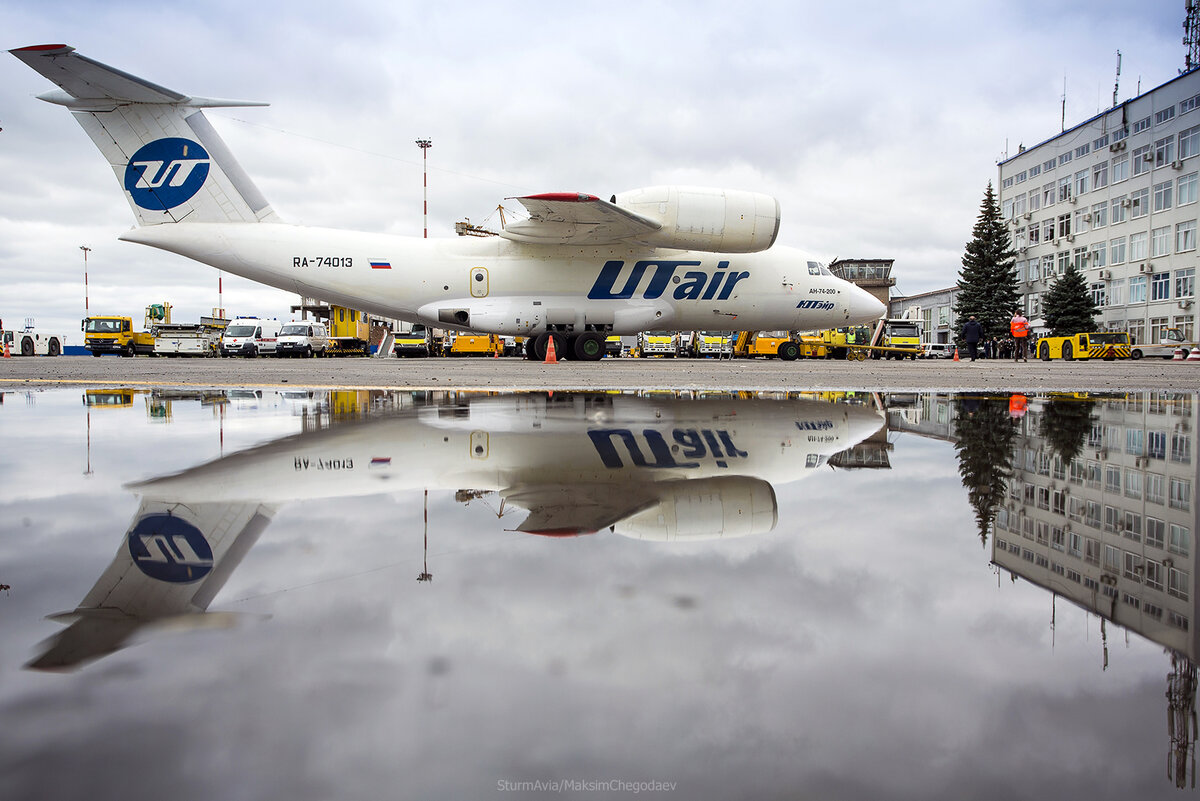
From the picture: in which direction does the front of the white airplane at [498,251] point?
to the viewer's right

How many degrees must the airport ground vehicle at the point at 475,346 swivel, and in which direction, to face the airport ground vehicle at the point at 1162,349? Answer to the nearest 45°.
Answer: approximately 90° to its left

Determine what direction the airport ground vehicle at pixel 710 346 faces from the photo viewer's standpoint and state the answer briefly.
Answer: facing the viewer

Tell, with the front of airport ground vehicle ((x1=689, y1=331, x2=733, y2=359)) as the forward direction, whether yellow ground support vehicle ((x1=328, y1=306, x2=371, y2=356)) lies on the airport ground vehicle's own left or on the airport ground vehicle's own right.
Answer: on the airport ground vehicle's own right

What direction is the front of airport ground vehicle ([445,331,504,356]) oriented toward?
toward the camera

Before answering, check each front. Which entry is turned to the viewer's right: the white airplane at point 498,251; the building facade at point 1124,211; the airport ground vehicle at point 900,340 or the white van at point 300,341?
the white airplane

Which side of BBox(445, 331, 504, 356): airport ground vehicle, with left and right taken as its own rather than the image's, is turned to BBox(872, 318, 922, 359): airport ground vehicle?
left

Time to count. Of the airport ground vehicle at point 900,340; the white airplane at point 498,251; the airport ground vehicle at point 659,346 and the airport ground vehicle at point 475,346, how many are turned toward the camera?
3

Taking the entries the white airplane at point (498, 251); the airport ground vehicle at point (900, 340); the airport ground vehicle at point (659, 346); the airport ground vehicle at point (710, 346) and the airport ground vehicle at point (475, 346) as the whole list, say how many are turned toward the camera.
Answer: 4

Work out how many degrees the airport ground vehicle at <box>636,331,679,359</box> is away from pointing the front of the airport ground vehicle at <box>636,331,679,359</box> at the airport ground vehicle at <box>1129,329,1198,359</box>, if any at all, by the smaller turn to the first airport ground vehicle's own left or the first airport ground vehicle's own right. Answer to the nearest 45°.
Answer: approximately 90° to the first airport ground vehicle's own left

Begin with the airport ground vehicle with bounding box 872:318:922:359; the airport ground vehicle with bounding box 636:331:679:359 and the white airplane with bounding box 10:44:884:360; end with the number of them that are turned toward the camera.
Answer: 2

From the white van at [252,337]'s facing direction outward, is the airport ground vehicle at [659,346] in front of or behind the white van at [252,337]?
behind

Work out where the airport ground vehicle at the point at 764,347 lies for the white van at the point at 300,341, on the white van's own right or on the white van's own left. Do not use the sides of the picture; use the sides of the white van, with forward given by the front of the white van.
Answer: on the white van's own left

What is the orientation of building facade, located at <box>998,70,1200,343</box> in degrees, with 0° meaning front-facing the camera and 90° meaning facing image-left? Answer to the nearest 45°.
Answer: approximately 45°
